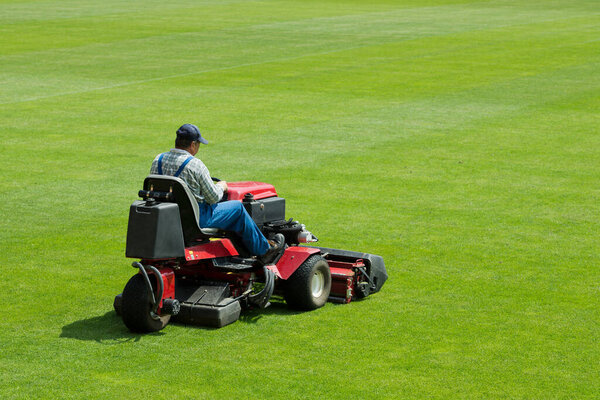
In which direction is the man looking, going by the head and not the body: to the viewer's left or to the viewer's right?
to the viewer's right

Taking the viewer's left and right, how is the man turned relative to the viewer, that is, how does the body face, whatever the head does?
facing away from the viewer and to the right of the viewer

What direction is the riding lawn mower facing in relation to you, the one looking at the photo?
facing away from the viewer and to the right of the viewer
